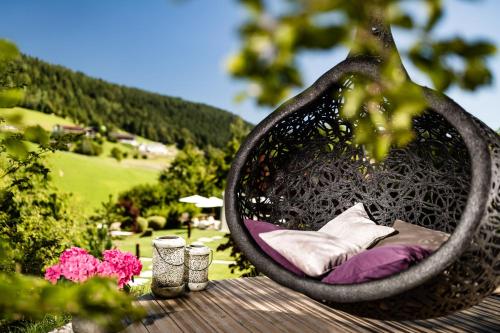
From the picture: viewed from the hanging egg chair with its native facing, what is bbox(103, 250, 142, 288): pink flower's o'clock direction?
The pink flower is roughly at 1 o'clock from the hanging egg chair.

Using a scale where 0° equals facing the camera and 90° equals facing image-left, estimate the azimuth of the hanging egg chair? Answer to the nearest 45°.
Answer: approximately 45°

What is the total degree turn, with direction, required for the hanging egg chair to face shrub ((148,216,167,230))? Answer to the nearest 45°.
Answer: approximately 90° to its right

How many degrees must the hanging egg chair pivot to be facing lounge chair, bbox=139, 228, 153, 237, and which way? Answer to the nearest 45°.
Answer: approximately 90° to its right

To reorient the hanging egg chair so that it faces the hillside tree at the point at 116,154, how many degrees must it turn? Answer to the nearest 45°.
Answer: approximately 90° to its right

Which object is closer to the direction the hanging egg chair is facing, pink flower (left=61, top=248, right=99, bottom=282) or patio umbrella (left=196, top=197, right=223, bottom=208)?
the pink flower

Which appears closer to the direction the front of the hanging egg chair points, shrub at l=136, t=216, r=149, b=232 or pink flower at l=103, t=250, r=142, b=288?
the pink flower

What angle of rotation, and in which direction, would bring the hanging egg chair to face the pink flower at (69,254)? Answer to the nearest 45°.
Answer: approximately 45° to its right

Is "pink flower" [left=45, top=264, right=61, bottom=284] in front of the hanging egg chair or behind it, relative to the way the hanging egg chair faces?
in front
